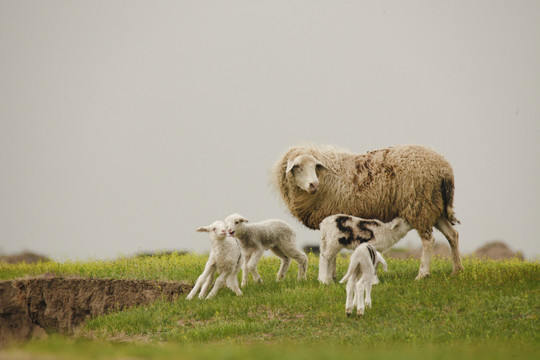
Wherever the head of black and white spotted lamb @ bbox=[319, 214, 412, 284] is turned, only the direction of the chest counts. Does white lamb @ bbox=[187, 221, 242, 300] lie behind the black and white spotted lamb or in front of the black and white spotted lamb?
behind

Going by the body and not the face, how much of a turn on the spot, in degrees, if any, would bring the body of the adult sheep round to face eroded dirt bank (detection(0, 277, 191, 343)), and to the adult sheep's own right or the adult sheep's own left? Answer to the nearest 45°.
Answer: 0° — it already faces it

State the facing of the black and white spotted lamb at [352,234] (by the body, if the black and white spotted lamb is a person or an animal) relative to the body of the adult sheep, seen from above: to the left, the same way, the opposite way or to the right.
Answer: the opposite way

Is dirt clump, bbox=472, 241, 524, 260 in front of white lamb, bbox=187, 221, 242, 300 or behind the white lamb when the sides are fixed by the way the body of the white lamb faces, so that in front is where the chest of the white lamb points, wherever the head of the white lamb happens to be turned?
behind

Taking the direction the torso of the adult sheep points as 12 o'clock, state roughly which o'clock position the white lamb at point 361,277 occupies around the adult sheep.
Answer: The white lamb is roughly at 9 o'clock from the adult sheep.

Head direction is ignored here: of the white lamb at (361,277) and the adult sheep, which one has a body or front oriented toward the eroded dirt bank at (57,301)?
the adult sheep

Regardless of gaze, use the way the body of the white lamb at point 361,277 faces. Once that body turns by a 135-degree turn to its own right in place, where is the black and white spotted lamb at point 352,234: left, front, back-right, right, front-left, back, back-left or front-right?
back

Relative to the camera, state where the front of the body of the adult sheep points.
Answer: to the viewer's left

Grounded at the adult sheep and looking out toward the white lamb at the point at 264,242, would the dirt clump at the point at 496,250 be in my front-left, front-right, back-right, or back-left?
back-right

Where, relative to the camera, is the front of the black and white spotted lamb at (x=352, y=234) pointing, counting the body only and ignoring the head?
to the viewer's right

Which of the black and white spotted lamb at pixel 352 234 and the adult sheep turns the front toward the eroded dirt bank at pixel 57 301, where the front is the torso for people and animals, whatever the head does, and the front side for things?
the adult sheep

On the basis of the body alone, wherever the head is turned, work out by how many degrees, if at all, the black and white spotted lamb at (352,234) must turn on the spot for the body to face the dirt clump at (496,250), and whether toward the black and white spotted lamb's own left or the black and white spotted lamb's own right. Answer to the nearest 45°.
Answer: approximately 90° to the black and white spotted lamb's own left

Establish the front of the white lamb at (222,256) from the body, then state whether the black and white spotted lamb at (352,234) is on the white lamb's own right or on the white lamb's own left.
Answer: on the white lamb's own left

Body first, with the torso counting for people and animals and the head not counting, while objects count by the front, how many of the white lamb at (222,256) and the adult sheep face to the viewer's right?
0

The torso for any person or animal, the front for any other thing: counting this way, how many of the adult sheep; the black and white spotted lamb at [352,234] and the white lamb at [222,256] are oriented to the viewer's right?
1

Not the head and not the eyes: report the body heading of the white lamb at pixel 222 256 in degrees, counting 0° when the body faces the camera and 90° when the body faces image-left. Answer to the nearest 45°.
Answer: approximately 45°

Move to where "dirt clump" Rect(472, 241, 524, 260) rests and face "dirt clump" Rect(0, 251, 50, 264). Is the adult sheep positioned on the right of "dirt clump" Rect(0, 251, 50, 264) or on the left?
left
